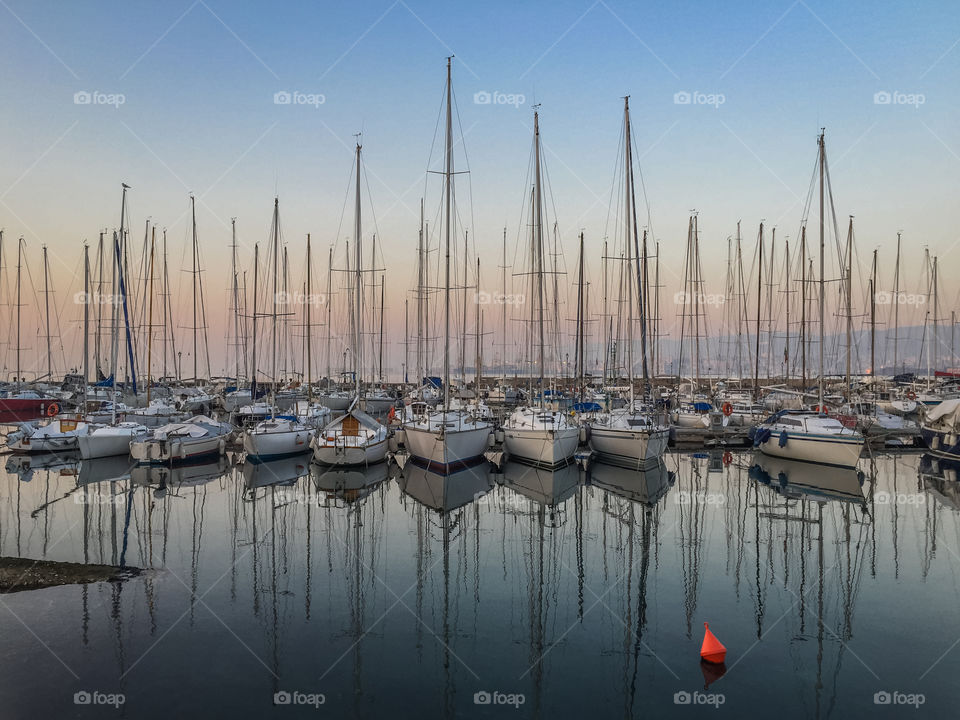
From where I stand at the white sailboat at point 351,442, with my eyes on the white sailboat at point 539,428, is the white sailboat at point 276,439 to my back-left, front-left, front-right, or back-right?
back-left

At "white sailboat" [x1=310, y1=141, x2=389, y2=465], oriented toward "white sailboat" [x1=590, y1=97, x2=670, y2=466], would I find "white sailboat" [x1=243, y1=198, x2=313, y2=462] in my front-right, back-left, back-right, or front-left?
back-left

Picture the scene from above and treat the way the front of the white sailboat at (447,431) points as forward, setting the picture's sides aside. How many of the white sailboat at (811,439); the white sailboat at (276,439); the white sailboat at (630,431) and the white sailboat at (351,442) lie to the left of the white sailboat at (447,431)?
2
